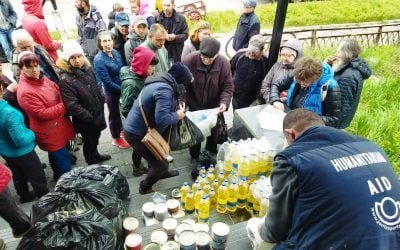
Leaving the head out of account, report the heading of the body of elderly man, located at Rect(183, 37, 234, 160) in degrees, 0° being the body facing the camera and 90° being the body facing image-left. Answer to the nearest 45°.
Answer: approximately 0°

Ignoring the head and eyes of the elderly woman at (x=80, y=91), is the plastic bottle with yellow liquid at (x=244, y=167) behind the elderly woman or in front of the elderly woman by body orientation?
in front

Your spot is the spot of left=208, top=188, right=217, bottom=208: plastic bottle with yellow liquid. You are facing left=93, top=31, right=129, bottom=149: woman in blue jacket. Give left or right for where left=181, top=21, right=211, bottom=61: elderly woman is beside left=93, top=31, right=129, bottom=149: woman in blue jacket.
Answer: right

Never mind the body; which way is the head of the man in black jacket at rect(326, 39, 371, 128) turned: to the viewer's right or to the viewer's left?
to the viewer's left

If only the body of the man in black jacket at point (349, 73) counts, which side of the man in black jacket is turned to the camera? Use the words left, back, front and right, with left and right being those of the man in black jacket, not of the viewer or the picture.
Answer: left

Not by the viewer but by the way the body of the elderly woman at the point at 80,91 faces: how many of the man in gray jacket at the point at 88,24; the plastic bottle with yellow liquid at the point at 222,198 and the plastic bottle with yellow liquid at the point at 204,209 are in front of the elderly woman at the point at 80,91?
2

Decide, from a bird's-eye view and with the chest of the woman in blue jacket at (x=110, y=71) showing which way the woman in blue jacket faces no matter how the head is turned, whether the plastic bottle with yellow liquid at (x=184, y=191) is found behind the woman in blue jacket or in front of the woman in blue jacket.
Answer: in front

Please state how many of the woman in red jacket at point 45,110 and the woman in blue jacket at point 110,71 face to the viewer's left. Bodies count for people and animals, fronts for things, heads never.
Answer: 0

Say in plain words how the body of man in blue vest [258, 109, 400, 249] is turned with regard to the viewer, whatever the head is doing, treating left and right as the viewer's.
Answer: facing away from the viewer and to the left of the viewer

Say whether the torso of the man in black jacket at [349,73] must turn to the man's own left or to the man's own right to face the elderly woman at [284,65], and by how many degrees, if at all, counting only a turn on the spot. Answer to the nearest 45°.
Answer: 0° — they already face them

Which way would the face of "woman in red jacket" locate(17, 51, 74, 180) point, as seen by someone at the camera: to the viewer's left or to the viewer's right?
to the viewer's right

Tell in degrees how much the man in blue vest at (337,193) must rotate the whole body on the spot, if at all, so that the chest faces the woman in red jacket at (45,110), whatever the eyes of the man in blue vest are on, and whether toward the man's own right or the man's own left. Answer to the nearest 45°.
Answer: approximately 45° to the man's own left

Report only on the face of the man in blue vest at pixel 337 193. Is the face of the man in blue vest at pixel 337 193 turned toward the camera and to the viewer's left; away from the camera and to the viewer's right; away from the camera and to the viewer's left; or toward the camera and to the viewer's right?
away from the camera and to the viewer's left

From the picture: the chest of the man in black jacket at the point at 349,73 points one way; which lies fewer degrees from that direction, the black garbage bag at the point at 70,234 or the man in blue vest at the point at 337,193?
the black garbage bag

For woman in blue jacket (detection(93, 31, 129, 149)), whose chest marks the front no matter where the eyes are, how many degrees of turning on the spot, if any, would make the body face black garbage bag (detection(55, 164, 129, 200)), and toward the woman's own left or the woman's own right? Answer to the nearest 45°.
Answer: approximately 45° to the woman's own right

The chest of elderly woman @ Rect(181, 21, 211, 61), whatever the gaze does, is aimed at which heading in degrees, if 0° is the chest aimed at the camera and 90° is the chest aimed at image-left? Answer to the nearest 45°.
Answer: approximately 315°
